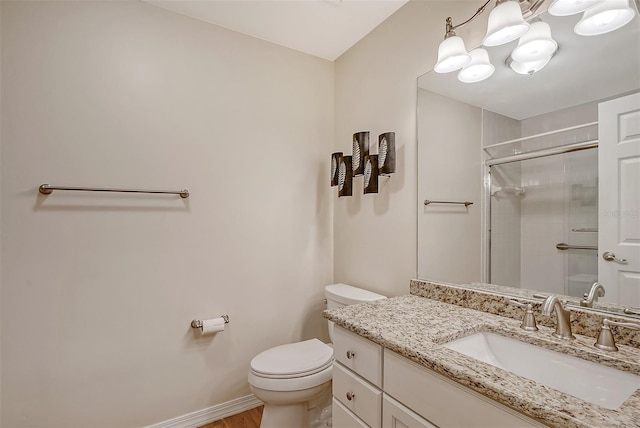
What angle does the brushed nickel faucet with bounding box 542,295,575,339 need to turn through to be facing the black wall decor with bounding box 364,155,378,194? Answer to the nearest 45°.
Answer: approximately 90° to its right

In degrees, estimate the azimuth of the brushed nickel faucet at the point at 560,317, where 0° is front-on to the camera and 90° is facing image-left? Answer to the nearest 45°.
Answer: approximately 45°

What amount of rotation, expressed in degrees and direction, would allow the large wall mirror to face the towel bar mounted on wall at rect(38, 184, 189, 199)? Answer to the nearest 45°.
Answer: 0° — it already faces it

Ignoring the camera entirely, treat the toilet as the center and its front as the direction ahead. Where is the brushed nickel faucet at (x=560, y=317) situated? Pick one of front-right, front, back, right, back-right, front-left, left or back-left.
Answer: left

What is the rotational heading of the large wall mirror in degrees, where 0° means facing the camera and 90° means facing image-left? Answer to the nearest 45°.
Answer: approximately 45°

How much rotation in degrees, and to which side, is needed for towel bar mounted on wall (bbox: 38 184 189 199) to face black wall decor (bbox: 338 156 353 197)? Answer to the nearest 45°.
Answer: approximately 45° to its left

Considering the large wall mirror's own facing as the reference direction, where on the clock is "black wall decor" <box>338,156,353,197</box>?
The black wall decor is roughly at 2 o'clock from the large wall mirror.

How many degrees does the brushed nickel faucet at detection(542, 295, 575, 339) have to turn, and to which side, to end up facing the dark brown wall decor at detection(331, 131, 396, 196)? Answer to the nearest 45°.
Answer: approximately 90° to its right
